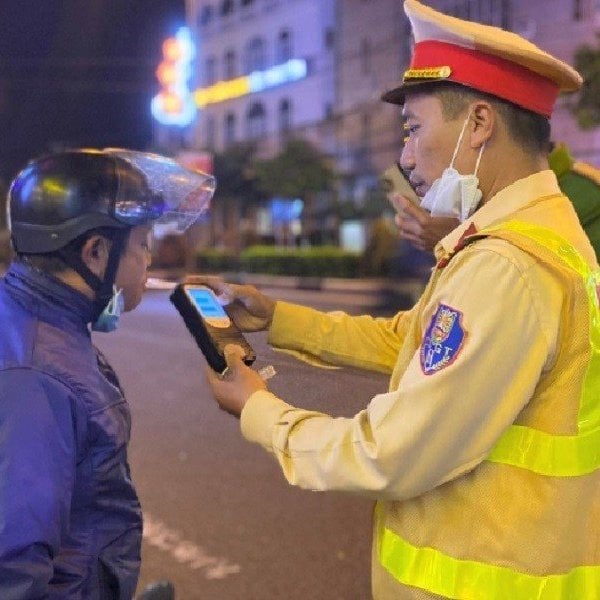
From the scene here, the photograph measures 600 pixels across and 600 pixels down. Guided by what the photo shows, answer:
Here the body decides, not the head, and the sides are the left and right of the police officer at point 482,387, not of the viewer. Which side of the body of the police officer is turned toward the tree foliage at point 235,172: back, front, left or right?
right

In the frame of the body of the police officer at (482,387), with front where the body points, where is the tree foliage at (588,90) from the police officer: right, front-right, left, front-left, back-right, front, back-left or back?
right

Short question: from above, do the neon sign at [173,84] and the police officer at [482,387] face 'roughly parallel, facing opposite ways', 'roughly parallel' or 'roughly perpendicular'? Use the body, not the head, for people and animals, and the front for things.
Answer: roughly perpendicular

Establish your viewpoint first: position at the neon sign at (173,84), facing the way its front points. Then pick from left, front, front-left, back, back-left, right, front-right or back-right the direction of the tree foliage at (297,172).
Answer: front-left

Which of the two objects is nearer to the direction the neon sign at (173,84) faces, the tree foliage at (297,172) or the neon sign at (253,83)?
the tree foliage

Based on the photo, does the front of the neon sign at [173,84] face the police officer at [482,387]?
yes

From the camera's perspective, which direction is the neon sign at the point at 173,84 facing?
toward the camera

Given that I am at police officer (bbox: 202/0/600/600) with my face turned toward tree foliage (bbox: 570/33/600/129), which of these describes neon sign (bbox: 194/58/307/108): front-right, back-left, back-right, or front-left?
front-left

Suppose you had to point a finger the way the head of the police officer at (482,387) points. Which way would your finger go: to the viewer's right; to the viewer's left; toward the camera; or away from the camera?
to the viewer's left

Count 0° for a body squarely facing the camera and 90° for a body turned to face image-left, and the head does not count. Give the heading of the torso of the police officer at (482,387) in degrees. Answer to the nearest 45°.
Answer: approximately 90°

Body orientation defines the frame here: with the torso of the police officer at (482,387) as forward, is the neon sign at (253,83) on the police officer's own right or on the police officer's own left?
on the police officer's own right
